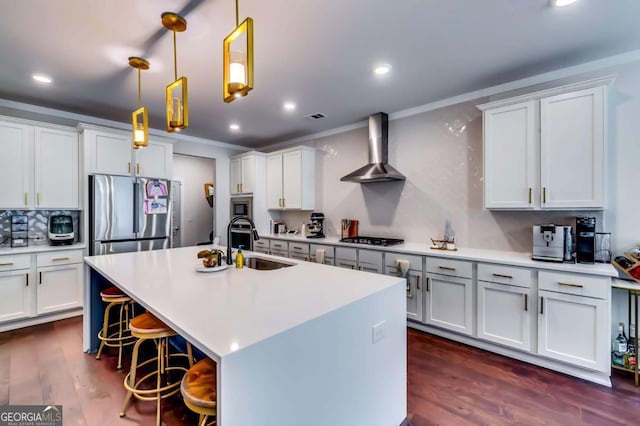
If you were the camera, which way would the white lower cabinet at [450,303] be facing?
facing the viewer and to the left of the viewer

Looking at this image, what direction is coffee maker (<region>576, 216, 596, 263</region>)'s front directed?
toward the camera

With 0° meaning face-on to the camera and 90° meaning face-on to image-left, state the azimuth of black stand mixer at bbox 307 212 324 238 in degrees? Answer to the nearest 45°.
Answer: approximately 45°

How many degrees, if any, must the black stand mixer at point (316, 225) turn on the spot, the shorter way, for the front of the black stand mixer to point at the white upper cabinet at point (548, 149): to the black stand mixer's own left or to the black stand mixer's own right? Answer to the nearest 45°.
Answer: approximately 90° to the black stand mixer's own left

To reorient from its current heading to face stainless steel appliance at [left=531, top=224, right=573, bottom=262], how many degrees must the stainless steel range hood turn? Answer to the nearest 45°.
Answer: approximately 90° to its left

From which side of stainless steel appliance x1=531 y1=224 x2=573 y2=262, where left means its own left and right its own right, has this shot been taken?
front

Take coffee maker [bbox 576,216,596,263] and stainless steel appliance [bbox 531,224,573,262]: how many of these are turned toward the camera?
2

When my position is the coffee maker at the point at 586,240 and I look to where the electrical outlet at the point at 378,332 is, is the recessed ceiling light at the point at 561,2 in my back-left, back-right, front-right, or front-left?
front-left

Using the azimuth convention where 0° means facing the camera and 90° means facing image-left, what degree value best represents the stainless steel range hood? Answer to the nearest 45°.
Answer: approximately 45°

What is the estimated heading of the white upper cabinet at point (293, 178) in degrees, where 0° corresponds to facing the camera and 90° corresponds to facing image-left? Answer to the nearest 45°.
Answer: approximately 45°

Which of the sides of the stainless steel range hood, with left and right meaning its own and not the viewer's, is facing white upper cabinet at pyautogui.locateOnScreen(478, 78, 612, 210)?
left
